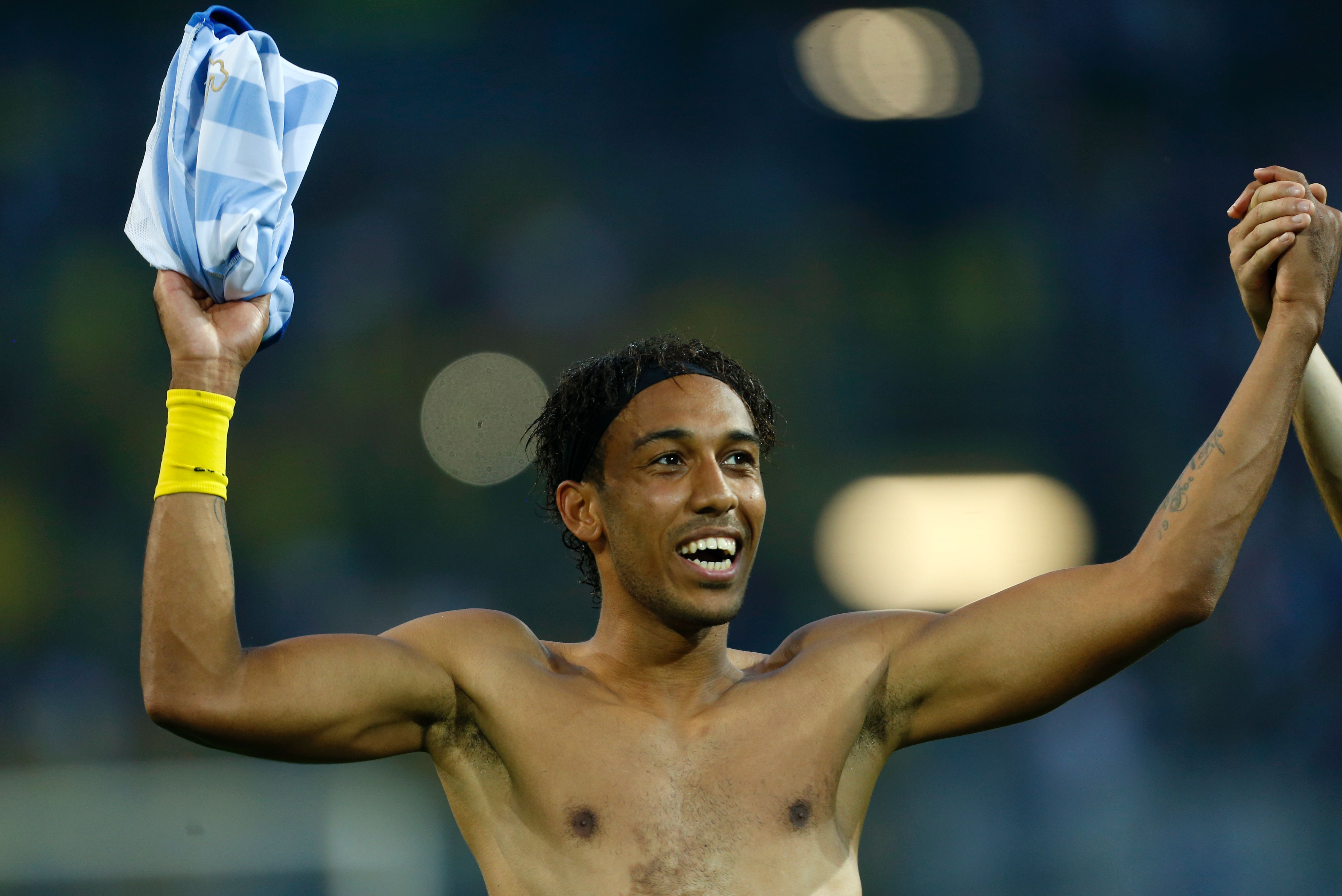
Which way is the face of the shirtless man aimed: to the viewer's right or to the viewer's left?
to the viewer's right

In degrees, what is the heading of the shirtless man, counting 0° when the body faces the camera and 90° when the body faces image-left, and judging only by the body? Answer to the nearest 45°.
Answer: approximately 0°
